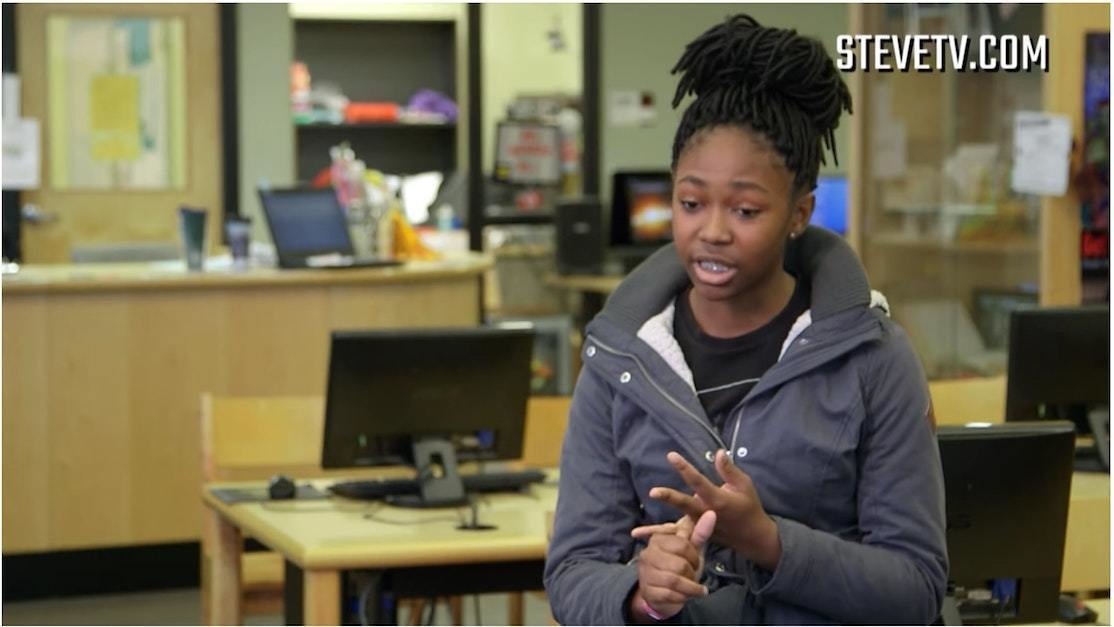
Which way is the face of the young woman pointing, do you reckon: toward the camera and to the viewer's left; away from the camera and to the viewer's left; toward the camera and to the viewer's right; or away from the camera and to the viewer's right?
toward the camera and to the viewer's left

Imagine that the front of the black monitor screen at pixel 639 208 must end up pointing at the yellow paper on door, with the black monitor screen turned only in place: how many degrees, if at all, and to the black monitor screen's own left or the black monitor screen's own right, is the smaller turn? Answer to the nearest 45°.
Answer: approximately 90° to the black monitor screen's own right

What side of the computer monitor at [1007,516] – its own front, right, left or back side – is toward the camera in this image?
back

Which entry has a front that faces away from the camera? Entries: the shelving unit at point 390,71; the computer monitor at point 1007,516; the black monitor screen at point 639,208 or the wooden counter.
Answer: the computer monitor

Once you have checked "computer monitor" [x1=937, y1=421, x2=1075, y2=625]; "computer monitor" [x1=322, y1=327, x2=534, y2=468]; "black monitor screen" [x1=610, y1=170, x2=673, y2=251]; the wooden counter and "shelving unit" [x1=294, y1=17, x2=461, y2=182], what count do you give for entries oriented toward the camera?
3

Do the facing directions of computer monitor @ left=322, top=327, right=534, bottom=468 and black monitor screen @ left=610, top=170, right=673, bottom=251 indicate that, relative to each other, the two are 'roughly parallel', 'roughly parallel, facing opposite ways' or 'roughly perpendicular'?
roughly parallel, facing opposite ways

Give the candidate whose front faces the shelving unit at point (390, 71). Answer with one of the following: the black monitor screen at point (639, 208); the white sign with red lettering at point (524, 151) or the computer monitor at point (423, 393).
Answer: the computer monitor at point (423, 393)

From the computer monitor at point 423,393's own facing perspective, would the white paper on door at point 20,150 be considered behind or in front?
in front

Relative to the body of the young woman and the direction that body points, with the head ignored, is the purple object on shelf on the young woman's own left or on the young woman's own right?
on the young woman's own right

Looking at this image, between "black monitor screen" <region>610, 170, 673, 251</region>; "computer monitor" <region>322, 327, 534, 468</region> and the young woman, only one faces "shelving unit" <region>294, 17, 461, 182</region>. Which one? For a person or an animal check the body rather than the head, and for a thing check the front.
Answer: the computer monitor

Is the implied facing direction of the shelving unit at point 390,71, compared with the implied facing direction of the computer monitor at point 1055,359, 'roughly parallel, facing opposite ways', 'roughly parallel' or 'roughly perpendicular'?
roughly parallel, facing opposite ways

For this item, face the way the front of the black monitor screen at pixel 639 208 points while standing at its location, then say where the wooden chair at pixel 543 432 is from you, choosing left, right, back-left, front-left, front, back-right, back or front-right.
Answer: front

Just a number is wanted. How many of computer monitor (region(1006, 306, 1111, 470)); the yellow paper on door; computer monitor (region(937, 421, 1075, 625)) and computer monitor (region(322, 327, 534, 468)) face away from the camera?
3

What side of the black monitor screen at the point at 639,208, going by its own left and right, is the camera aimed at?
front

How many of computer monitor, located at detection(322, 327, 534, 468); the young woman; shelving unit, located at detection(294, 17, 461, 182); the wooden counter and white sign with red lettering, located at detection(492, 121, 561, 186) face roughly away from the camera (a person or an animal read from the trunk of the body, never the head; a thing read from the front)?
1

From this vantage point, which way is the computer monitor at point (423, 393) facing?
away from the camera

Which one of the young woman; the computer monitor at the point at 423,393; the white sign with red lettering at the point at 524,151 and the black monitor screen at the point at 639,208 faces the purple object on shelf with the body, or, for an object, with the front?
the computer monitor at the point at 423,393

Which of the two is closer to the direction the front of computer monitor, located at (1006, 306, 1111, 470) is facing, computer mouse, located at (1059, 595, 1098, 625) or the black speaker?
the black speaker

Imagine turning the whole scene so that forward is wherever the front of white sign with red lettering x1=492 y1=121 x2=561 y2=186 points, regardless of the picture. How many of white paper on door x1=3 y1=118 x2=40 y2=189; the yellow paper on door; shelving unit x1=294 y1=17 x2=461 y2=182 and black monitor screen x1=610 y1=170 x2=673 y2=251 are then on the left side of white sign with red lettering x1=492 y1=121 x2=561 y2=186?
1
